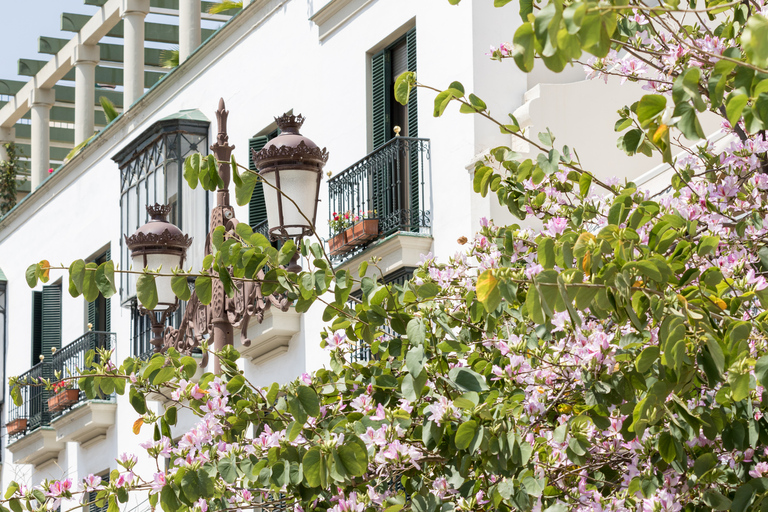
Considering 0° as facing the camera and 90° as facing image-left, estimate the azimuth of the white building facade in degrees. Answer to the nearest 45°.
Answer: approximately 45°

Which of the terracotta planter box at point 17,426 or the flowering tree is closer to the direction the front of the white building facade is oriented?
the flowering tree

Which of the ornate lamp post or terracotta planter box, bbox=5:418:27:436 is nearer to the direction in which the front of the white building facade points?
the ornate lamp post

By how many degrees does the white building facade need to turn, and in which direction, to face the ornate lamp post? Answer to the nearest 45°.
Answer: approximately 45° to its left
